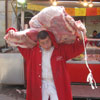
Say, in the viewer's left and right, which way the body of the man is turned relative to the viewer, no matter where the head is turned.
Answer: facing the viewer
